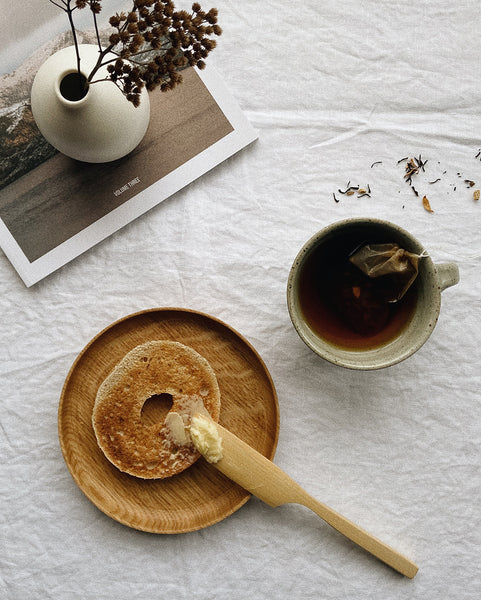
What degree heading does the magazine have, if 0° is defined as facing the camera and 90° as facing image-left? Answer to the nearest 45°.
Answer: approximately 0°
